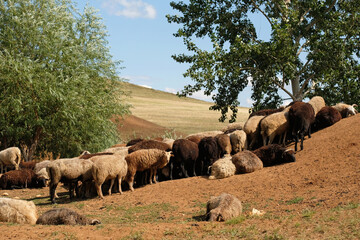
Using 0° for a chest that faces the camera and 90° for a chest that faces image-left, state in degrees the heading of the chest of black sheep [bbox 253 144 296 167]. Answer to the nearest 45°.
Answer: approximately 270°

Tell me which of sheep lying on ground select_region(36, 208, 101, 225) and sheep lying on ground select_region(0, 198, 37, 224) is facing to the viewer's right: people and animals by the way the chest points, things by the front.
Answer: sheep lying on ground select_region(36, 208, 101, 225)

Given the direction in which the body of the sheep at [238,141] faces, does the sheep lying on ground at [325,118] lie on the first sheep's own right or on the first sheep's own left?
on the first sheep's own right

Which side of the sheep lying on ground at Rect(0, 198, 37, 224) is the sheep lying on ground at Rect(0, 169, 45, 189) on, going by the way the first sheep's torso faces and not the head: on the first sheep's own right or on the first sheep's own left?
on the first sheep's own right
